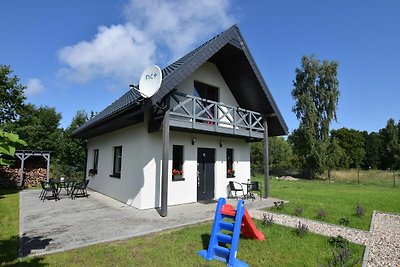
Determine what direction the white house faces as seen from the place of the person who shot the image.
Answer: facing the viewer and to the right of the viewer

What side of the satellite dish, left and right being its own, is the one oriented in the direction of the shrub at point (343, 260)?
left

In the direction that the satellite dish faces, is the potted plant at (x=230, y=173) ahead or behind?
behind

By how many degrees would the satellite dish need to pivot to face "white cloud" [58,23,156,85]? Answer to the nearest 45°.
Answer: approximately 135° to its right

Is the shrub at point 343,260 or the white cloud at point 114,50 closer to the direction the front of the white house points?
the shrub

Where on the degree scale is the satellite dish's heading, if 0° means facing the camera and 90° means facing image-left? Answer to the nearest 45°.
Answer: approximately 45°

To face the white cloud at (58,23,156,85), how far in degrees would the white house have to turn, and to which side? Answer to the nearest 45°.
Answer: approximately 180°
